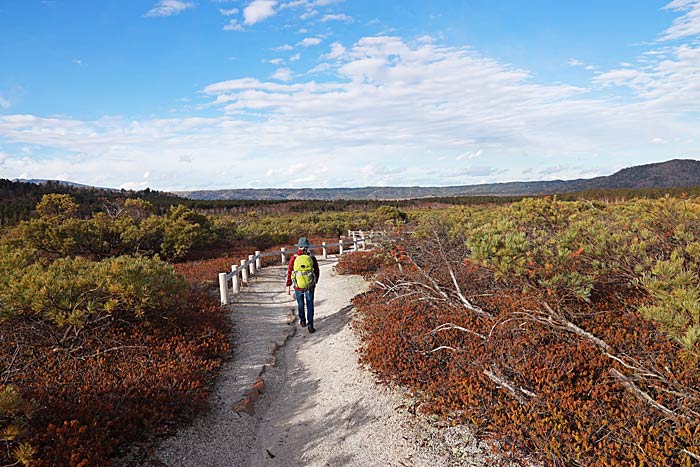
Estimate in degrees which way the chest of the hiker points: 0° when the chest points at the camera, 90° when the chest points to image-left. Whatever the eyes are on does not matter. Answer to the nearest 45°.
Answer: approximately 180°

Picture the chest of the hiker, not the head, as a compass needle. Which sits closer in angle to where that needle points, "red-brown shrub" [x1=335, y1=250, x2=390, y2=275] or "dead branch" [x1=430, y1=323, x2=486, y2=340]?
the red-brown shrub

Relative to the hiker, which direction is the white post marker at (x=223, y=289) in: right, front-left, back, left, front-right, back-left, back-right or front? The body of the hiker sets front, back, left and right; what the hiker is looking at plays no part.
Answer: front-left

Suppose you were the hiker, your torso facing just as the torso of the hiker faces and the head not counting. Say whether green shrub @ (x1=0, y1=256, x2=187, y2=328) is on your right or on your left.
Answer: on your left

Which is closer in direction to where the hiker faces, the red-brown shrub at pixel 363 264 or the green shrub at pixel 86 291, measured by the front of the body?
the red-brown shrub

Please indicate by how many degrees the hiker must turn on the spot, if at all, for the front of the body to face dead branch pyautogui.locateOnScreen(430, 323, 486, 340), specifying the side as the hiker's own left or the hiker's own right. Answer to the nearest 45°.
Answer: approximately 135° to the hiker's own right

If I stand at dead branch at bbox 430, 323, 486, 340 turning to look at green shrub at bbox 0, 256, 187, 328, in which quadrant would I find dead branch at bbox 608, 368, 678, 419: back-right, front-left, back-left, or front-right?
back-left

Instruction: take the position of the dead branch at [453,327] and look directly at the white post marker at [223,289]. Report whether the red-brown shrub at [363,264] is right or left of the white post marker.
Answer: right

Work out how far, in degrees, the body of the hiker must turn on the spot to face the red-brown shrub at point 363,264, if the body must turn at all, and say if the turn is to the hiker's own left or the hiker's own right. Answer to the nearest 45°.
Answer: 0° — they already face it

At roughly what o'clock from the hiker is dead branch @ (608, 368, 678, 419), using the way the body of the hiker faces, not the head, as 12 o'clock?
The dead branch is roughly at 5 o'clock from the hiker.
